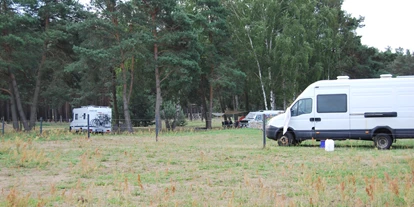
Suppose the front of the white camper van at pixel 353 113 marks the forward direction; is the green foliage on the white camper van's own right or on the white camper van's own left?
on the white camper van's own right

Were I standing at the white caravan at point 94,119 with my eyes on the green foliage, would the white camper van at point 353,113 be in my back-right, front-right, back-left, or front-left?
back-right

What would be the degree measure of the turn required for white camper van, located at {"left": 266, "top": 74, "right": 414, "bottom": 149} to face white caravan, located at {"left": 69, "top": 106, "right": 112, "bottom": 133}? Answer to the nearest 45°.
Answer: approximately 45° to its right

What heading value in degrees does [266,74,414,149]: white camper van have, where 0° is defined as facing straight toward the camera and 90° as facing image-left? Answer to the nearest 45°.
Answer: approximately 90°
